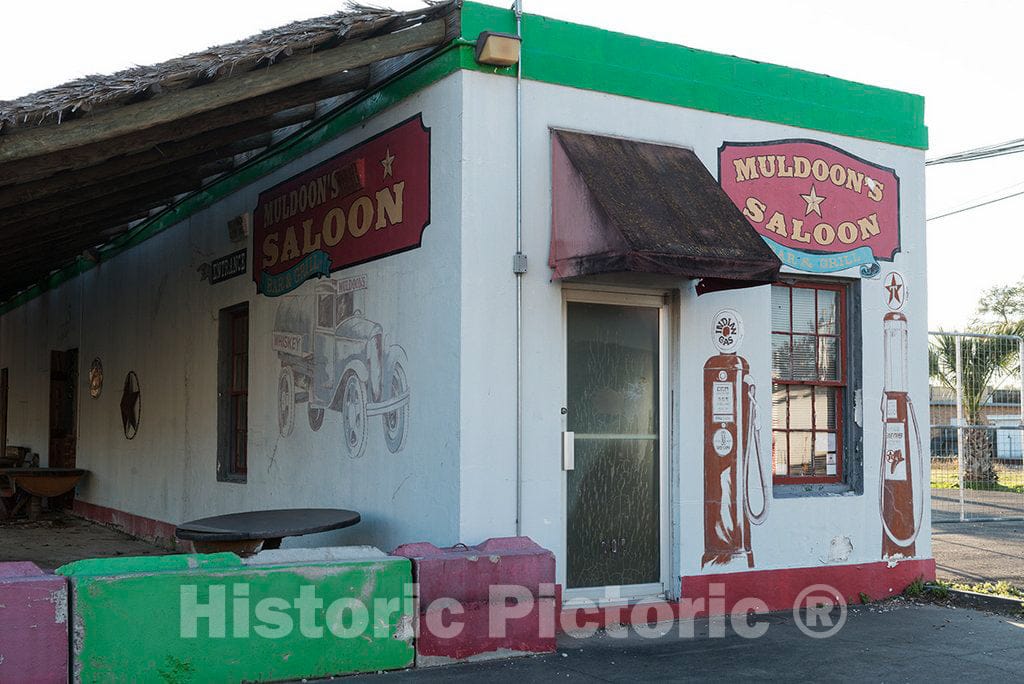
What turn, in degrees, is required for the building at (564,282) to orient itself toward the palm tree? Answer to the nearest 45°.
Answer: approximately 90° to its left

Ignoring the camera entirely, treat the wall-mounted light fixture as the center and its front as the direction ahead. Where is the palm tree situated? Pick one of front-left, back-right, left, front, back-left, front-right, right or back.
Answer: left

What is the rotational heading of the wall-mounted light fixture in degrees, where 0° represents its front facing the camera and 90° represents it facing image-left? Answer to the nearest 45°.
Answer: approximately 315°

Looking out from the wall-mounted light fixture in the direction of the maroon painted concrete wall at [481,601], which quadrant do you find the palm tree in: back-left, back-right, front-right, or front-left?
back-left

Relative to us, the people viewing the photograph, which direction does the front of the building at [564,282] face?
facing the viewer and to the right of the viewer

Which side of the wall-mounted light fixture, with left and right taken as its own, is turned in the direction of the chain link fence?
left

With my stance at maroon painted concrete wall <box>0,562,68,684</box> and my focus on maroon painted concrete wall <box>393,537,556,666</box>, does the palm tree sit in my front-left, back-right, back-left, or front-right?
front-left

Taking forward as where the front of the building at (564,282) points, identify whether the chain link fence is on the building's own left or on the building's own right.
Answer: on the building's own left
